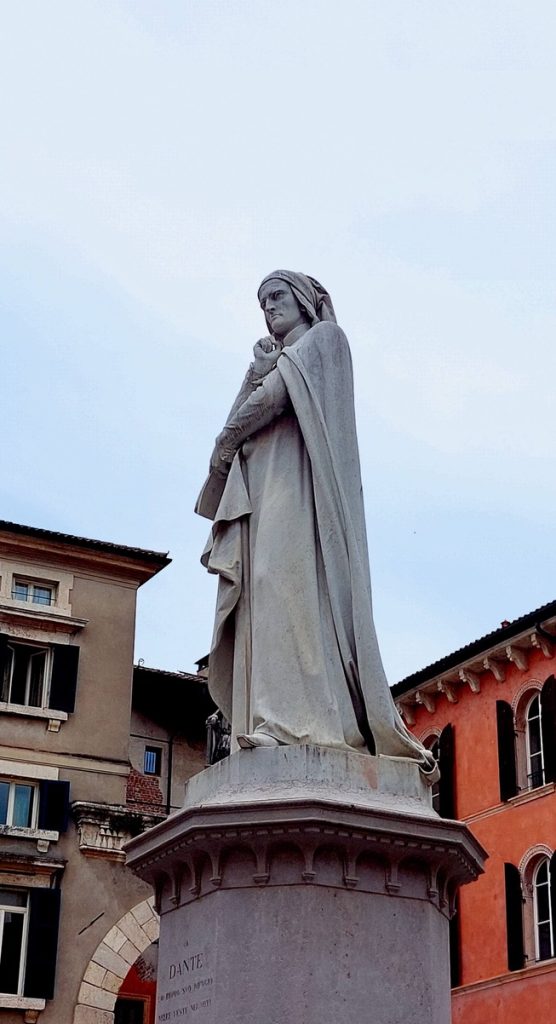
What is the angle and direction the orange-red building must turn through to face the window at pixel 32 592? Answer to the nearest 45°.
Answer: approximately 45° to its right

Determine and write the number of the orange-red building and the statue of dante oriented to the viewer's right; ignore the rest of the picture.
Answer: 0

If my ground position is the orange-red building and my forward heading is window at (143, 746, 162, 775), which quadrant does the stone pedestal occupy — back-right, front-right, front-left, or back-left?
back-left

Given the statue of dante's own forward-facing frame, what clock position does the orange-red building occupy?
The orange-red building is roughly at 5 o'clock from the statue of dante.

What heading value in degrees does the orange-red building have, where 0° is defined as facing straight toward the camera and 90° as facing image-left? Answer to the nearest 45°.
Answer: approximately 45°

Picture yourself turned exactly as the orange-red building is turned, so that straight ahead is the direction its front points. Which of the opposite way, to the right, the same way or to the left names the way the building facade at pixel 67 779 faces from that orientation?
to the left

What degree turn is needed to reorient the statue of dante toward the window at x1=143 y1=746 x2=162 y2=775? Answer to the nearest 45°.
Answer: approximately 135° to its right

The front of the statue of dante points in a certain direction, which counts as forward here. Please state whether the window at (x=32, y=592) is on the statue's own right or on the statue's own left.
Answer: on the statue's own right

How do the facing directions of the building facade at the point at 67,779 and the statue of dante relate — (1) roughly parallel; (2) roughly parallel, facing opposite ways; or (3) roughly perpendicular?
roughly perpendicular

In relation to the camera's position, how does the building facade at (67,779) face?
facing the viewer and to the right of the viewer

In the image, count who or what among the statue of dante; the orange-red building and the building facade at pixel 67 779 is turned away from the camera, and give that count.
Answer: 0

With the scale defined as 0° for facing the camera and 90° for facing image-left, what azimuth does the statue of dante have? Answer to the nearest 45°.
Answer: approximately 45°
